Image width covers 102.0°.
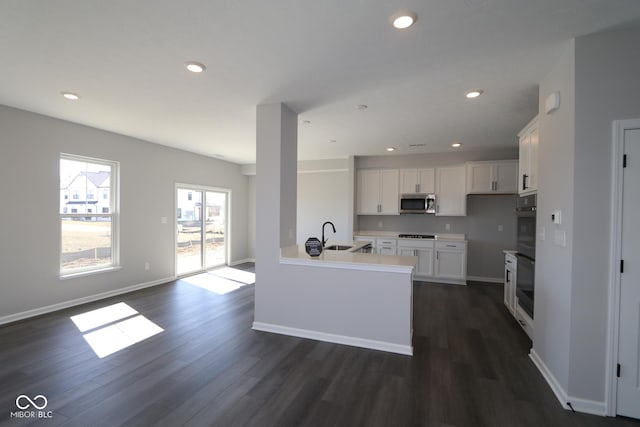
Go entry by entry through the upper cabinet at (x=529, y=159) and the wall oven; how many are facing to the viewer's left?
2

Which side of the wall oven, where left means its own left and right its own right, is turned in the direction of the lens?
left

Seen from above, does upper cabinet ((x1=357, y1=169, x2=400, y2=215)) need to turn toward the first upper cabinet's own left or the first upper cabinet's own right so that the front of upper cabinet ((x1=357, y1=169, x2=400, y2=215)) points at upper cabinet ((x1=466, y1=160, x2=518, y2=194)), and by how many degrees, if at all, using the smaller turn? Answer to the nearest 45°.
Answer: approximately 90° to the first upper cabinet's own left

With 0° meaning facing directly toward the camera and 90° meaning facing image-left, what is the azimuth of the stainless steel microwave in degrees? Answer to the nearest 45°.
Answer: approximately 0°

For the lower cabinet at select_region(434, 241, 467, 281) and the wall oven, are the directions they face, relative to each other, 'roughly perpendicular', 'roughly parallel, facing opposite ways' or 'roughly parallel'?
roughly perpendicular

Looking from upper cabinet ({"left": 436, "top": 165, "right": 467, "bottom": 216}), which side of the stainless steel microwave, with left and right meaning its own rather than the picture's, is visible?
left

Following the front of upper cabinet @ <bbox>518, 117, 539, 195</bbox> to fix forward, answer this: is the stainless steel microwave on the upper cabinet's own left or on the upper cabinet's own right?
on the upper cabinet's own right

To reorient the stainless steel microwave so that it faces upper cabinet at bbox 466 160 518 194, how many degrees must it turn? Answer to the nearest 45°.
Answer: approximately 90° to its left

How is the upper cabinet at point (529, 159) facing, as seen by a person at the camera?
facing to the left of the viewer

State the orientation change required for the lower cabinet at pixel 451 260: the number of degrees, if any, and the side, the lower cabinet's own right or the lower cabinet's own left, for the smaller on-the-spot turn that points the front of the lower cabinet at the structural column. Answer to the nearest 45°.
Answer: approximately 45° to the lower cabinet's own right

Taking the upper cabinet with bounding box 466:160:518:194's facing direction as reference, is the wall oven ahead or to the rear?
ahead

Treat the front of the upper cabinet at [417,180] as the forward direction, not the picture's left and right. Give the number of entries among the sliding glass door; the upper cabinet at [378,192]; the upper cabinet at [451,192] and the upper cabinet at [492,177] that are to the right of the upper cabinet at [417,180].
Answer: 2
